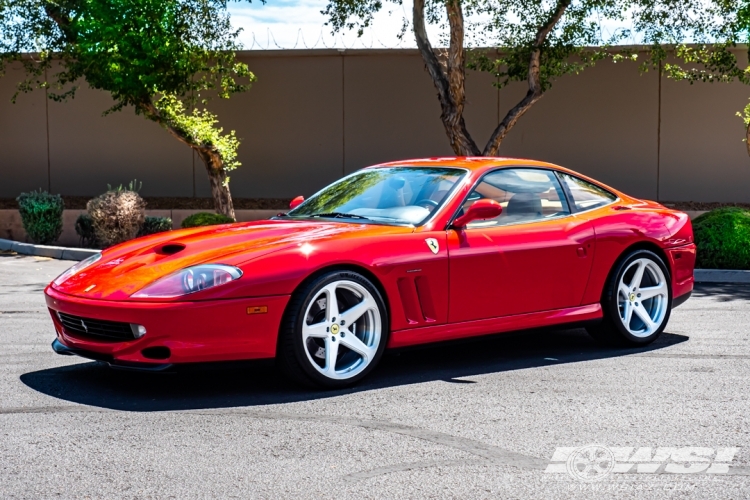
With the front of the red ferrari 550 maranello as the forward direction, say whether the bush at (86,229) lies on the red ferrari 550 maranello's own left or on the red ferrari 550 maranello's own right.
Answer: on the red ferrari 550 maranello's own right

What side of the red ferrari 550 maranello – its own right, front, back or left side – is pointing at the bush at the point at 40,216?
right

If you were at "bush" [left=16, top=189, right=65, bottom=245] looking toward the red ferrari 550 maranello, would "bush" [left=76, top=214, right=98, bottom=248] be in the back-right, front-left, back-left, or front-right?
front-left

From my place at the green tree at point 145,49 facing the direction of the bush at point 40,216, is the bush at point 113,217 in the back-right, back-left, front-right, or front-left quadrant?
front-left

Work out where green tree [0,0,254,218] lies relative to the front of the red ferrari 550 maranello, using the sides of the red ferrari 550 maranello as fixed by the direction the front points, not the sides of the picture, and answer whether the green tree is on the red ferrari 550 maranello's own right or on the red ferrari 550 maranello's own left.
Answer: on the red ferrari 550 maranello's own right

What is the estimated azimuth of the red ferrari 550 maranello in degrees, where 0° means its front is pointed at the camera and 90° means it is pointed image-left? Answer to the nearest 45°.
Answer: approximately 45°

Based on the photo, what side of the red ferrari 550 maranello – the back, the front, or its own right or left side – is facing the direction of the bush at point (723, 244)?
back

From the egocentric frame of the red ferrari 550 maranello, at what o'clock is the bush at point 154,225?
The bush is roughly at 4 o'clock from the red ferrari 550 maranello.

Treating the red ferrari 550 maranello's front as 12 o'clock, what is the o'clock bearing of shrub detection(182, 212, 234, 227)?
The shrub is roughly at 4 o'clock from the red ferrari 550 maranello.
